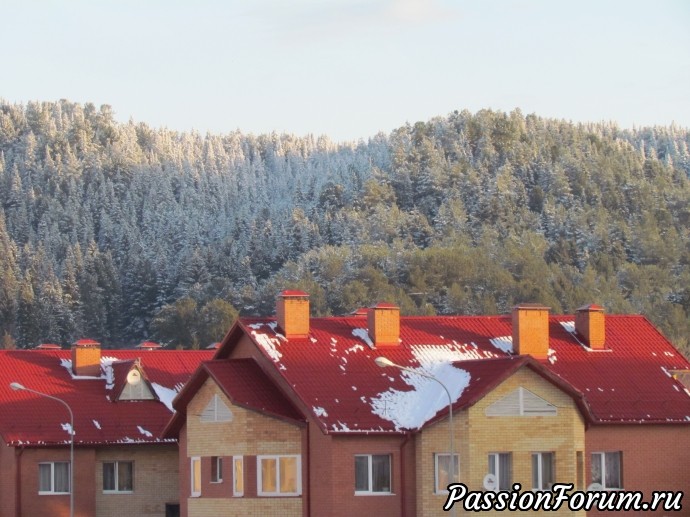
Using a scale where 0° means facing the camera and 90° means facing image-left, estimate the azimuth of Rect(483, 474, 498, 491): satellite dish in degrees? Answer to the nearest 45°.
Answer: approximately 0°

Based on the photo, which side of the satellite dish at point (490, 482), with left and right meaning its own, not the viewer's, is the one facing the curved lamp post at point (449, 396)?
front

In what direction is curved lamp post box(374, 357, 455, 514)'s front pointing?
to the viewer's left

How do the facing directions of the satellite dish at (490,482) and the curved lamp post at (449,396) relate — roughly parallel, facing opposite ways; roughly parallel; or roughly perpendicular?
roughly perpendicular

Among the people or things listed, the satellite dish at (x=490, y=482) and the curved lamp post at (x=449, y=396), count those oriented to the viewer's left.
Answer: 1

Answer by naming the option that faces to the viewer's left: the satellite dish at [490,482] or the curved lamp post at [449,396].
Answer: the curved lamp post

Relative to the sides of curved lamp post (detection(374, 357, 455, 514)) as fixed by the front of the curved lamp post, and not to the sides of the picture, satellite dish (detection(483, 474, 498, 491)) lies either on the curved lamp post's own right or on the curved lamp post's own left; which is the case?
on the curved lamp post's own right
